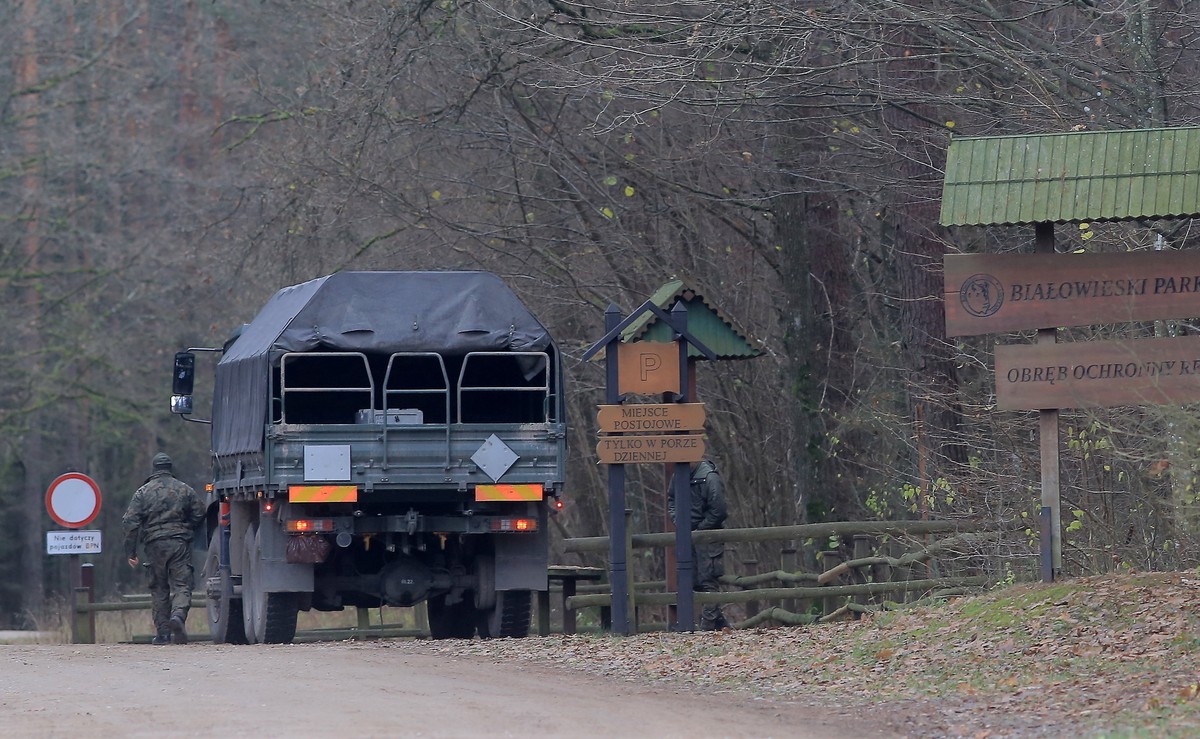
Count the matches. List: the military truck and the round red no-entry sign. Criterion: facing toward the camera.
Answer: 1

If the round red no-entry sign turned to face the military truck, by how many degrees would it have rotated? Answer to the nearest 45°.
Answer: approximately 45° to its left

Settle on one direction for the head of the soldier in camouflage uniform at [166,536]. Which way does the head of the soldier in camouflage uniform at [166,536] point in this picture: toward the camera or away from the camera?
away from the camera

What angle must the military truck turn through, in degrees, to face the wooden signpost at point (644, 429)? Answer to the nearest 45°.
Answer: approximately 135° to its right

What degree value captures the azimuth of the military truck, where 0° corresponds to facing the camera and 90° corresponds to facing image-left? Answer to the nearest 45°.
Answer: approximately 180°

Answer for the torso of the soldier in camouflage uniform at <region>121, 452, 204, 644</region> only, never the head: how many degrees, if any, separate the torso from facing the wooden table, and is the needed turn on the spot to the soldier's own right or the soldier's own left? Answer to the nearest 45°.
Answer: approximately 90° to the soldier's own right

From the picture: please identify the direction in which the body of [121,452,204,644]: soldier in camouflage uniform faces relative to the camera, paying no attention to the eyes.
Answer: away from the camera

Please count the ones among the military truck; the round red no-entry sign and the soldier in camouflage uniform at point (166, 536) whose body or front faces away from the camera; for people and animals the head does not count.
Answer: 2

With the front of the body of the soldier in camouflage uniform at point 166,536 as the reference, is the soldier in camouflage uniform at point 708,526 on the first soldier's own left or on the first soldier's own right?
on the first soldier's own right

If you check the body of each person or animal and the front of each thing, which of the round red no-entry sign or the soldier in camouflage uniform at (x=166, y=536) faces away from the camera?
the soldier in camouflage uniform
